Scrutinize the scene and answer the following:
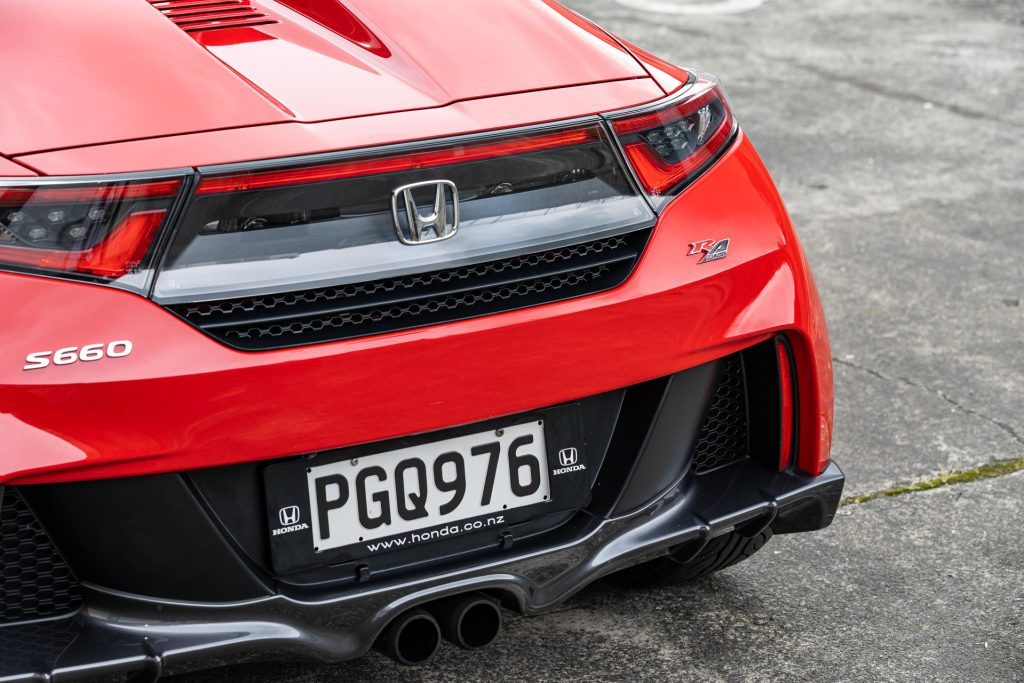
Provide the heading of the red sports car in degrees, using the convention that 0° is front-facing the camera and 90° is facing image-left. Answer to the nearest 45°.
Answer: approximately 135°
